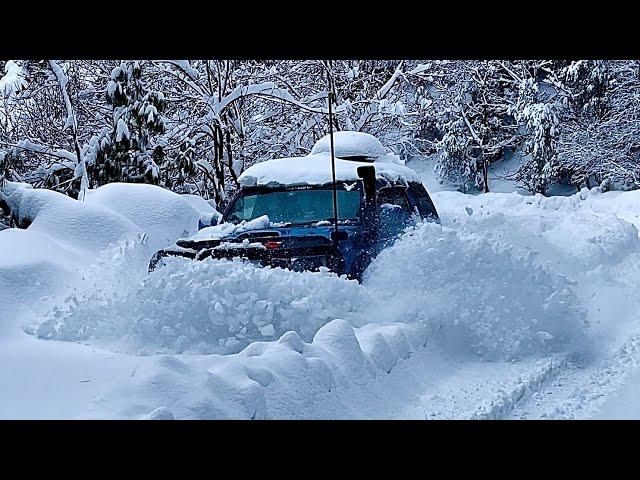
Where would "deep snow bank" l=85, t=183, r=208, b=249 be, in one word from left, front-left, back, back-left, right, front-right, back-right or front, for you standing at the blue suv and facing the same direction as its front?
right

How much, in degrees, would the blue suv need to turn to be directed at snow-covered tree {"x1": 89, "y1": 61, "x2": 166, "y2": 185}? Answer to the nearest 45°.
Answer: approximately 90° to its right

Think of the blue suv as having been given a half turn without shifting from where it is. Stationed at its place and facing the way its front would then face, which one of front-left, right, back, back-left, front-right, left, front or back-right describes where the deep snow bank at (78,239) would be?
left

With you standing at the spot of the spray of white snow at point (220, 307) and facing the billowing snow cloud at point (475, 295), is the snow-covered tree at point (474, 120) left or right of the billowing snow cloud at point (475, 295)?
left

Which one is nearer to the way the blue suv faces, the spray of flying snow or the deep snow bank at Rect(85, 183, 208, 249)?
the spray of flying snow

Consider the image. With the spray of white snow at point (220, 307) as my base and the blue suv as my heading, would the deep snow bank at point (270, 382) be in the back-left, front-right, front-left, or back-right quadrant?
back-right

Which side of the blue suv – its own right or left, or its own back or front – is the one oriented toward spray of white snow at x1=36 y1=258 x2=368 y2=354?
front

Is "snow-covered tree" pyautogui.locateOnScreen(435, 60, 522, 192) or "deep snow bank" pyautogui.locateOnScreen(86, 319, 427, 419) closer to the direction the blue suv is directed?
the deep snow bank

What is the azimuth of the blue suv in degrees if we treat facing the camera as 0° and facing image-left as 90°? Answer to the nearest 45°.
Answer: approximately 45°
